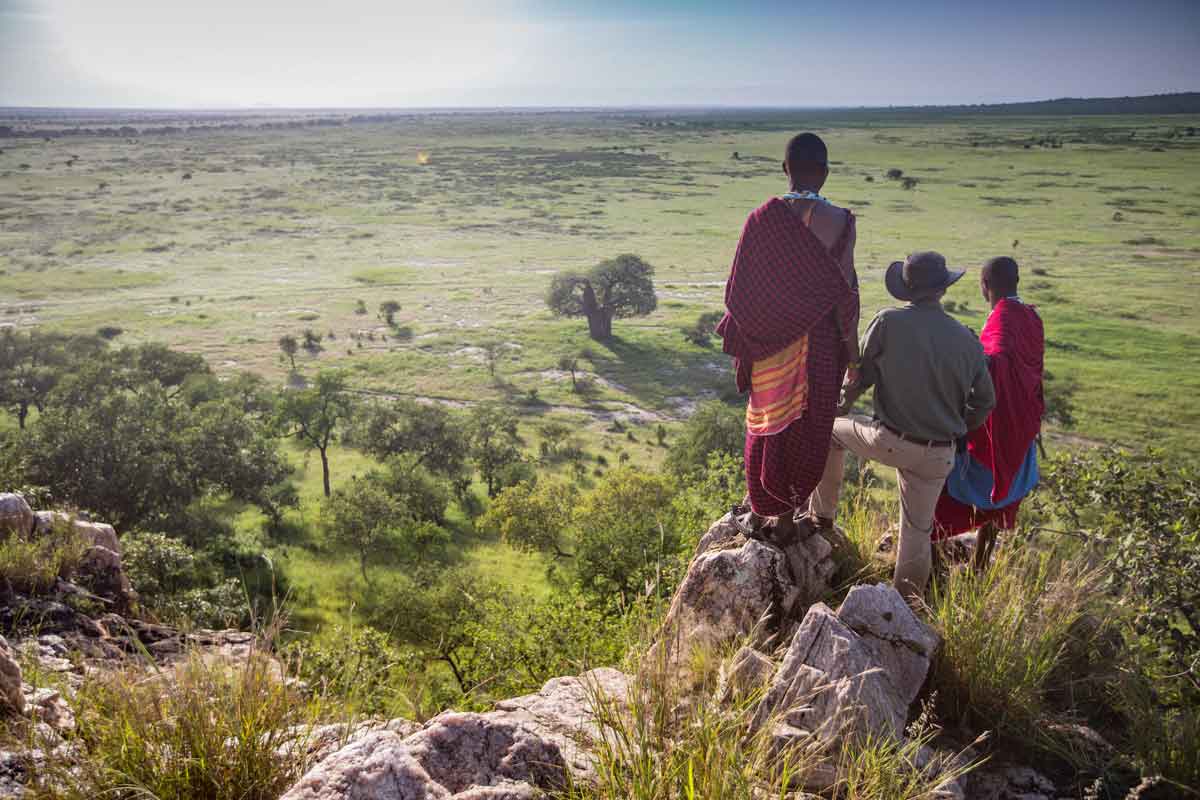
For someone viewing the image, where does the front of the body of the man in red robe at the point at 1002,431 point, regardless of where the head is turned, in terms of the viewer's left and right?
facing away from the viewer and to the left of the viewer

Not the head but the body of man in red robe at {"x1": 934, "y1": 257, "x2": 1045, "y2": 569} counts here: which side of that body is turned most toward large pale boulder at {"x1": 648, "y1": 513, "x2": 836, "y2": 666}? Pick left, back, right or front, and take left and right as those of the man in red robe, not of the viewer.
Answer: left

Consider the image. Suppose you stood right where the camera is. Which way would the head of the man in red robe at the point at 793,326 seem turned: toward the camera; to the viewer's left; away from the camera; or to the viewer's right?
away from the camera

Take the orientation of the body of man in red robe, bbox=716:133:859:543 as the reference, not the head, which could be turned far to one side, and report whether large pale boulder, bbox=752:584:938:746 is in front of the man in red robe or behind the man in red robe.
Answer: behind

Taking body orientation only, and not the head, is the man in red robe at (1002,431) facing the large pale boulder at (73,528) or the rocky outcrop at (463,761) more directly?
the large pale boulder

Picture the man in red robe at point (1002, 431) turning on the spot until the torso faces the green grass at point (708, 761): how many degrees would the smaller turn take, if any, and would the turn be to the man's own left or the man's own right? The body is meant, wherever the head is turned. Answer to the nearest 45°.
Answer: approximately 135° to the man's own left

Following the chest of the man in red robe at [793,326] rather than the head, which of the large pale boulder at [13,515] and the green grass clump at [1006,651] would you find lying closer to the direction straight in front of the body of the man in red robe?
the large pale boulder

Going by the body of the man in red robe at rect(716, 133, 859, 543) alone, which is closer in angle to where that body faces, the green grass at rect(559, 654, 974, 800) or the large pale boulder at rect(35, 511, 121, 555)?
the large pale boulder

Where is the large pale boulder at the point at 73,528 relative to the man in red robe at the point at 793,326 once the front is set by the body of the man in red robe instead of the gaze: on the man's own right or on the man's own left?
on the man's own left

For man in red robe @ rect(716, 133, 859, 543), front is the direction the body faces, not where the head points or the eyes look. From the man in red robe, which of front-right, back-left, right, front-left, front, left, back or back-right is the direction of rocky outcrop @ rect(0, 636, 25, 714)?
back-left

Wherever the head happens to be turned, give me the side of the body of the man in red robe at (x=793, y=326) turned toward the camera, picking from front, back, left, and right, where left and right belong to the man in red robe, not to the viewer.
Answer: back

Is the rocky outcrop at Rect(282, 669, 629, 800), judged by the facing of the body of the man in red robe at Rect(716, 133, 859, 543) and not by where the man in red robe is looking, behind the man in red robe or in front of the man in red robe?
behind
